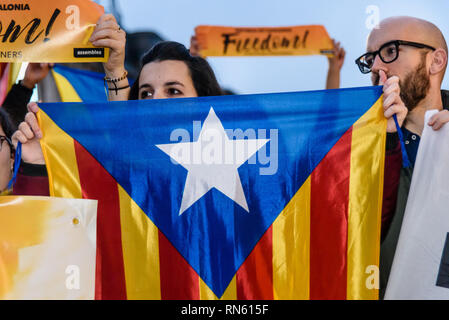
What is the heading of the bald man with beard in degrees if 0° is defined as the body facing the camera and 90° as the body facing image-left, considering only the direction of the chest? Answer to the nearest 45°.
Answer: approximately 45°
